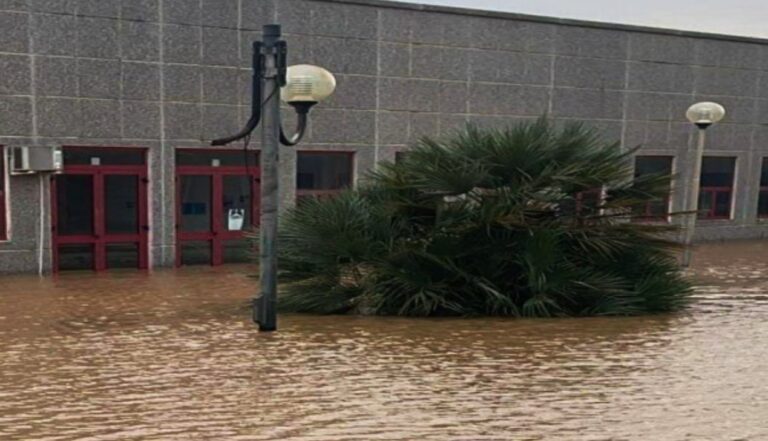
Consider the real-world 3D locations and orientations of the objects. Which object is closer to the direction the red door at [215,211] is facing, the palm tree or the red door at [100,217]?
the palm tree

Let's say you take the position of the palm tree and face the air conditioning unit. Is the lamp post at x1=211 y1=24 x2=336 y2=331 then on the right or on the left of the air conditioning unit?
left

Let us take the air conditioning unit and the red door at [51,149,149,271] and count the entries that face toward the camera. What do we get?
2

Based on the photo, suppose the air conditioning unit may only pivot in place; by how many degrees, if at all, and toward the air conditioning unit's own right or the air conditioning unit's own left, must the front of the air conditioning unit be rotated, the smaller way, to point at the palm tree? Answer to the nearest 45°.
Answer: approximately 45° to the air conditioning unit's own left

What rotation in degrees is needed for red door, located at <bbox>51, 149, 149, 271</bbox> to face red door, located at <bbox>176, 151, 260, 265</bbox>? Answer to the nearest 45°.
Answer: approximately 90° to its left

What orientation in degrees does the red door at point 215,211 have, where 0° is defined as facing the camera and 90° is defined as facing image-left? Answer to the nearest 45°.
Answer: approximately 0°

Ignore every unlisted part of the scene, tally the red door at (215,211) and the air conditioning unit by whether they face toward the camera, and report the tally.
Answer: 2
